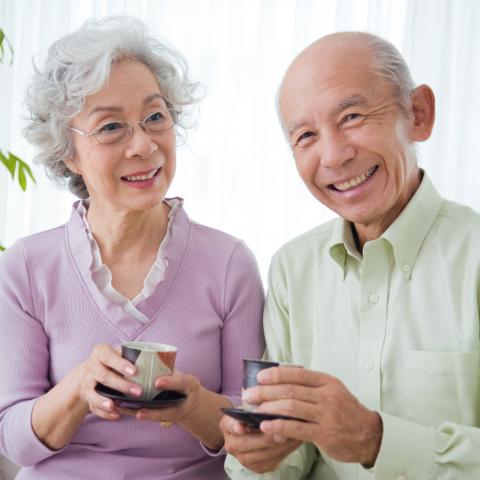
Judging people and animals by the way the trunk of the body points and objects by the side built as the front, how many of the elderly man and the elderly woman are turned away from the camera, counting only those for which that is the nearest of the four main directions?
0

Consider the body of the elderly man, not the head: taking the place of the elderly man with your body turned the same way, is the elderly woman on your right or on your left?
on your right

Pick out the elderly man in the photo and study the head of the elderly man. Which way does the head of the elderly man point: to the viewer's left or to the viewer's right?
to the viewer's left

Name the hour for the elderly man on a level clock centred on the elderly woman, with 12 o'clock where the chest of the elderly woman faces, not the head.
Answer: The elderly man is roughly at 10 o'clock from the elderly woman.

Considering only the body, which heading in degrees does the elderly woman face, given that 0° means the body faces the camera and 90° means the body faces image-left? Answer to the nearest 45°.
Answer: approximately 0°

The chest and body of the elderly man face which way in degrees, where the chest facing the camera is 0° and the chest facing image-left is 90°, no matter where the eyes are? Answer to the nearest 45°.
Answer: approximately 45°
